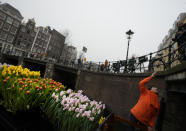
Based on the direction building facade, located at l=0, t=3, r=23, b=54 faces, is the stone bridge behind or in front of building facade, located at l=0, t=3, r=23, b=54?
in front

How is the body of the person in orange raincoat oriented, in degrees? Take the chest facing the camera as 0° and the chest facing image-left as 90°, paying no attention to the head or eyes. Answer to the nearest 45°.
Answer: approximately 225°

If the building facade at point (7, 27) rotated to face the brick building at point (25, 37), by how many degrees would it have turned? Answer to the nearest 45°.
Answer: approximately 45° to its left

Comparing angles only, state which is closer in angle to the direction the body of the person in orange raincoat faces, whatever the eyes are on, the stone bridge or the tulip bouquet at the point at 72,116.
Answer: the stone bridge

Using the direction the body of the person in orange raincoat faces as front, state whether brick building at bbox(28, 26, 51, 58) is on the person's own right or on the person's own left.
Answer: on the person's own left

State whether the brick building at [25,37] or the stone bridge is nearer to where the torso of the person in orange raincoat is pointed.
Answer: the stone bridge

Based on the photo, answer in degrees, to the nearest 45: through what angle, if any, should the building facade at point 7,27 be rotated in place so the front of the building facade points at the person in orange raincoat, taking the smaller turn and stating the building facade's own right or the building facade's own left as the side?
approximately 45° to the building facade's own right
